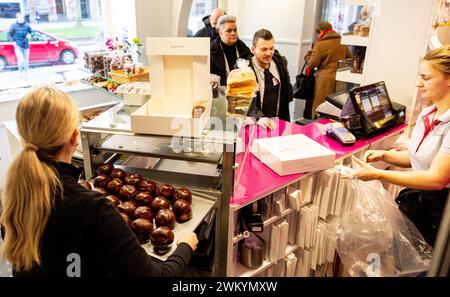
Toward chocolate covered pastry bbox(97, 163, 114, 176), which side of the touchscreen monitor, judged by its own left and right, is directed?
right

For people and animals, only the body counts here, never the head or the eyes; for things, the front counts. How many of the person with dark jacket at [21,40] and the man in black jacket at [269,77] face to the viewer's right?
0

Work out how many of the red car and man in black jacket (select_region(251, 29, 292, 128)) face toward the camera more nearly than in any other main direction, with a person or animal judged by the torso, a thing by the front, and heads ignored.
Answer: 1

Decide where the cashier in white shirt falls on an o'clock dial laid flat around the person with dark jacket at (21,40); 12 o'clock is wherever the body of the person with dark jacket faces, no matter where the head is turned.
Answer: The cashier in white shirt is roughly at 11 o'clock from the person with dark jacket.

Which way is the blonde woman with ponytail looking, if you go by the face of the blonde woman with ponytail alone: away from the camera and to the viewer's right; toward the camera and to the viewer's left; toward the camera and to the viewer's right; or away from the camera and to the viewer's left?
away from the camera and to the viewer's right

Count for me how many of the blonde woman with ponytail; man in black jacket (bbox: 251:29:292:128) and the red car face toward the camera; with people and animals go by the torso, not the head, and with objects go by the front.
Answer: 1

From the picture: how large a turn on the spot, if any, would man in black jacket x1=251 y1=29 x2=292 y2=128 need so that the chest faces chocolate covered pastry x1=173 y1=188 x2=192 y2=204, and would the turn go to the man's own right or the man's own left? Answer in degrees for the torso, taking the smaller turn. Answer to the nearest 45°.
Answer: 0° — they already face it

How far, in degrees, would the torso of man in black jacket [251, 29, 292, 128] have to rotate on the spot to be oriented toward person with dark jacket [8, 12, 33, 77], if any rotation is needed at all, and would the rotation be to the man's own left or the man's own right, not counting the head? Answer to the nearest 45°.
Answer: approximately 90° to the man's own right

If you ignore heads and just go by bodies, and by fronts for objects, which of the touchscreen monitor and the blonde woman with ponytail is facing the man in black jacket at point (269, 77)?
the blonde woman with ponytail

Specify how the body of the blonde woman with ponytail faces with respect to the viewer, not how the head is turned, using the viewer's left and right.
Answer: facing away from the viewer and to the right of the viewer

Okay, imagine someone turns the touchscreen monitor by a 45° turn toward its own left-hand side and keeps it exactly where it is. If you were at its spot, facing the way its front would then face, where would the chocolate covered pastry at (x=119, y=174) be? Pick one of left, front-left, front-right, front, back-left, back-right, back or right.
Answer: back-right
